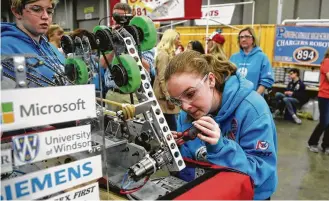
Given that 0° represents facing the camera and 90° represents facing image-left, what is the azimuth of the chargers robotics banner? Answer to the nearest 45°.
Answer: approximately 0°

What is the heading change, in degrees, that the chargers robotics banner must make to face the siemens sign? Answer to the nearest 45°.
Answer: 0° — it already faces it

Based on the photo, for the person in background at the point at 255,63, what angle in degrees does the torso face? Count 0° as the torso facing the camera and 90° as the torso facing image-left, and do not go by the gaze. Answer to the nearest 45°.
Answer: approximately 45°

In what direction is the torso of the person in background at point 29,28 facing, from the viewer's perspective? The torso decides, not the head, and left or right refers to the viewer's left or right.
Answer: facing the viewer and to the right of the viewer

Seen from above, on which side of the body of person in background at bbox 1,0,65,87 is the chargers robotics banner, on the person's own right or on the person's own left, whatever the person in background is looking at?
on the person's own left

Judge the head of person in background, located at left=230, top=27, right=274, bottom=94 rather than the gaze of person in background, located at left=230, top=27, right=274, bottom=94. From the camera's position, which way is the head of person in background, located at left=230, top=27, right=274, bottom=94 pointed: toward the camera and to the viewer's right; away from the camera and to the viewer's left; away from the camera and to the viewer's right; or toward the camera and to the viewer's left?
toward the camera and to the viewer's left

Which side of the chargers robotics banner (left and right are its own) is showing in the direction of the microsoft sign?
front

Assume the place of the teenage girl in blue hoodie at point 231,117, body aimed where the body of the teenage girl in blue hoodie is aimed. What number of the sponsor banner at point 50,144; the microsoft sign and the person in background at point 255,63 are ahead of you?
2

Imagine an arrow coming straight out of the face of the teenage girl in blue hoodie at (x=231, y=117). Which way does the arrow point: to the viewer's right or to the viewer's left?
to the viewer's left

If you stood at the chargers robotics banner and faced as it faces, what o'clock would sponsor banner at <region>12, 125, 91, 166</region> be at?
The sponsor banner is roughly at 12 o'clock from the chargers robotics banner.

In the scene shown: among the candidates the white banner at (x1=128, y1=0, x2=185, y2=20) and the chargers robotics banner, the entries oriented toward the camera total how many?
2

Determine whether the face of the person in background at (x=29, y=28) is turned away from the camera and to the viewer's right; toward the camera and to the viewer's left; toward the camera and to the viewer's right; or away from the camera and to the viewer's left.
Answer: toward the camera and to the viewer's right
